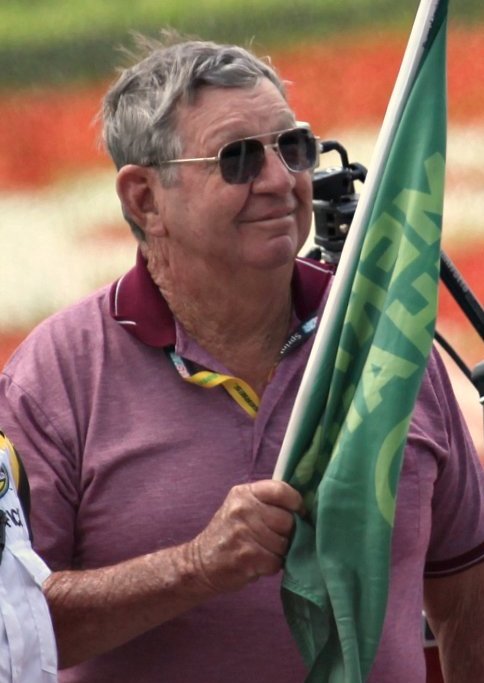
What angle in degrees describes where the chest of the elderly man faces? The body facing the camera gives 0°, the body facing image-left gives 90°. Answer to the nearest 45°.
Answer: approximately 315°

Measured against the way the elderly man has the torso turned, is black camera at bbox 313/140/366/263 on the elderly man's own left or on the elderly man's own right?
on the elderly man's own left
